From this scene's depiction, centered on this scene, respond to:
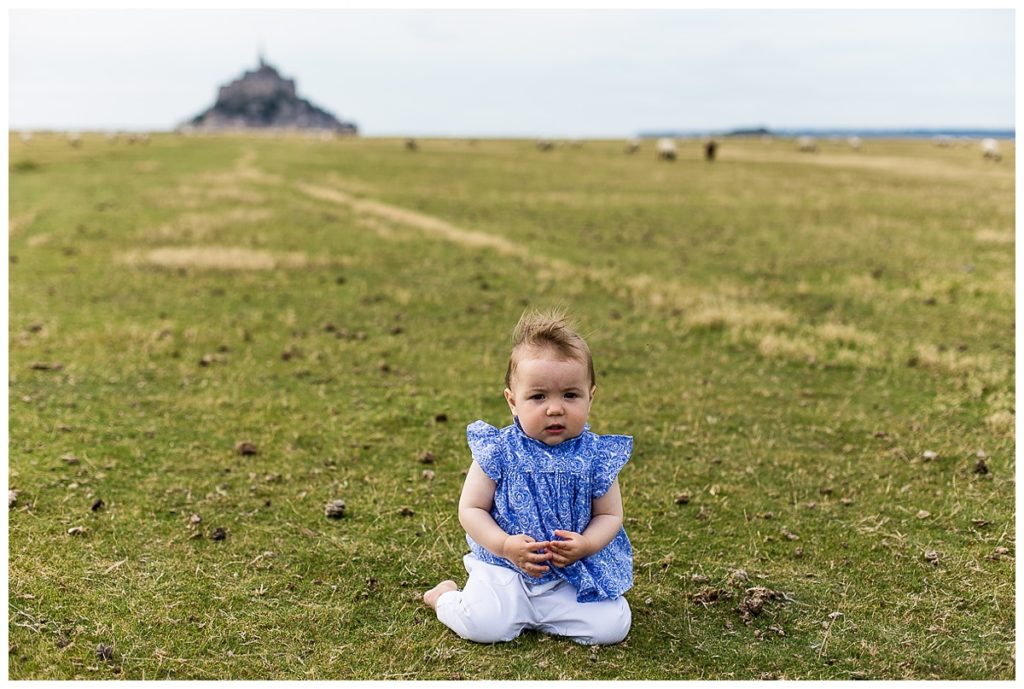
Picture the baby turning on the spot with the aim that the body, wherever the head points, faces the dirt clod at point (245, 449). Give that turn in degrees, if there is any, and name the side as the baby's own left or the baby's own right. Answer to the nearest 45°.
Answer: approximately 135° to the baby's own right

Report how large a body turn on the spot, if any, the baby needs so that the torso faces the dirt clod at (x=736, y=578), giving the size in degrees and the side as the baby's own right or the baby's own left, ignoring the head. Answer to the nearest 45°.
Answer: approximately 135° to the baby's own left

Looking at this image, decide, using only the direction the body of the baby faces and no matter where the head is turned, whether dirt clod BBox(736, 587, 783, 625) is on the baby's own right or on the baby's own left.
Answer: on the baby's own left

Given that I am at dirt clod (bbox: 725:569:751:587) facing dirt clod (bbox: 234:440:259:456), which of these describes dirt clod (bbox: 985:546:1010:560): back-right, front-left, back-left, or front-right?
back-right

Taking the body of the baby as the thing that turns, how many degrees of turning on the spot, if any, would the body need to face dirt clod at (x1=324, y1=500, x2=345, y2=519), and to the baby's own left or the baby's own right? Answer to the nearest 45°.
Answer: approximately 135° to the baby's own right

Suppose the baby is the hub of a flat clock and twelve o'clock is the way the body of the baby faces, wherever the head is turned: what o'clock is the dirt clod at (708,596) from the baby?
The dirt clod is roughly at 8 o'clock from the baby.

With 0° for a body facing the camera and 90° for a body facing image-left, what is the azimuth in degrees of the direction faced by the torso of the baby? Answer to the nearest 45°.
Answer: approximately 0°
